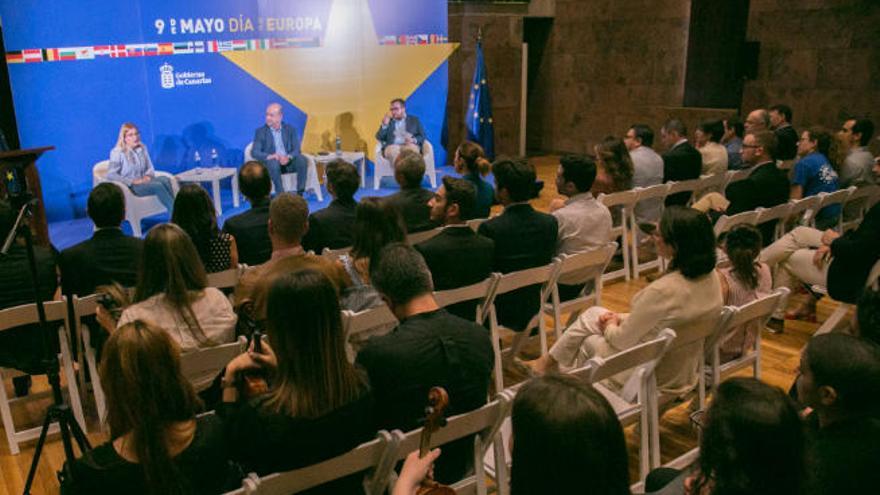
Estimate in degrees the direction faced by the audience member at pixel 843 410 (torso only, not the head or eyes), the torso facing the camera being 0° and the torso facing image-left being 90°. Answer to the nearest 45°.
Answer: approximately 135°

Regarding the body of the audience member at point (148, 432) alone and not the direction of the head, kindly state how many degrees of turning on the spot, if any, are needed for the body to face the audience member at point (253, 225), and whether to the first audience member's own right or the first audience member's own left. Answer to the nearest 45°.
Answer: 0° — they already face them

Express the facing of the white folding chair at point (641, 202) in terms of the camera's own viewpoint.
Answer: facing away from the viewer and to the left of the viewer

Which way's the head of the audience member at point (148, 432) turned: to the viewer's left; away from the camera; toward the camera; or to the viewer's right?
away from the camera

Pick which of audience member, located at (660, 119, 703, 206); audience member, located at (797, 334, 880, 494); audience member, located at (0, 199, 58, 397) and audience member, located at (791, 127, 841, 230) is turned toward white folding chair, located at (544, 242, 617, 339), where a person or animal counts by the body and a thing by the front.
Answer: audience member, located at (797, 334, 880, 494)

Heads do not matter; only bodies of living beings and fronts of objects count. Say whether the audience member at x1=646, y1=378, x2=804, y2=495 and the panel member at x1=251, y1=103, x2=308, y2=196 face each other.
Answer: yes

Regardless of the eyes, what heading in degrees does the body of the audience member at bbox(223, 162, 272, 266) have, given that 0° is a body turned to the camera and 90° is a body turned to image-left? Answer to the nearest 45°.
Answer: approximately 180°

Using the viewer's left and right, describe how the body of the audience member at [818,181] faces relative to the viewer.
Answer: facing away from the viewer and to the left of the viewer

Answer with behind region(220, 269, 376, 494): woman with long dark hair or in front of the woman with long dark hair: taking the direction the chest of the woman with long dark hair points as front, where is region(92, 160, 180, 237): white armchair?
in front

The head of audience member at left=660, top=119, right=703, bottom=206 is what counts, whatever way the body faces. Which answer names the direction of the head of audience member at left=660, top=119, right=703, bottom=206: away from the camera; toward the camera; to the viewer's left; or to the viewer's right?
to the viewer's left

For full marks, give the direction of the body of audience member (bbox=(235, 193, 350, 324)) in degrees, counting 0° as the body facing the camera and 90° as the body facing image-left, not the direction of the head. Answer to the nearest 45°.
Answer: approximately 180°

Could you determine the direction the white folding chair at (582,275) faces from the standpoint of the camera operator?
facing away from the viewer and to the left of the viewer

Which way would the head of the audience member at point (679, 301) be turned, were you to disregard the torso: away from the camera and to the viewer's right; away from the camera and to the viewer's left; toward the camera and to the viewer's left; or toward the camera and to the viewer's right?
away from the camera and to the viewer's left
